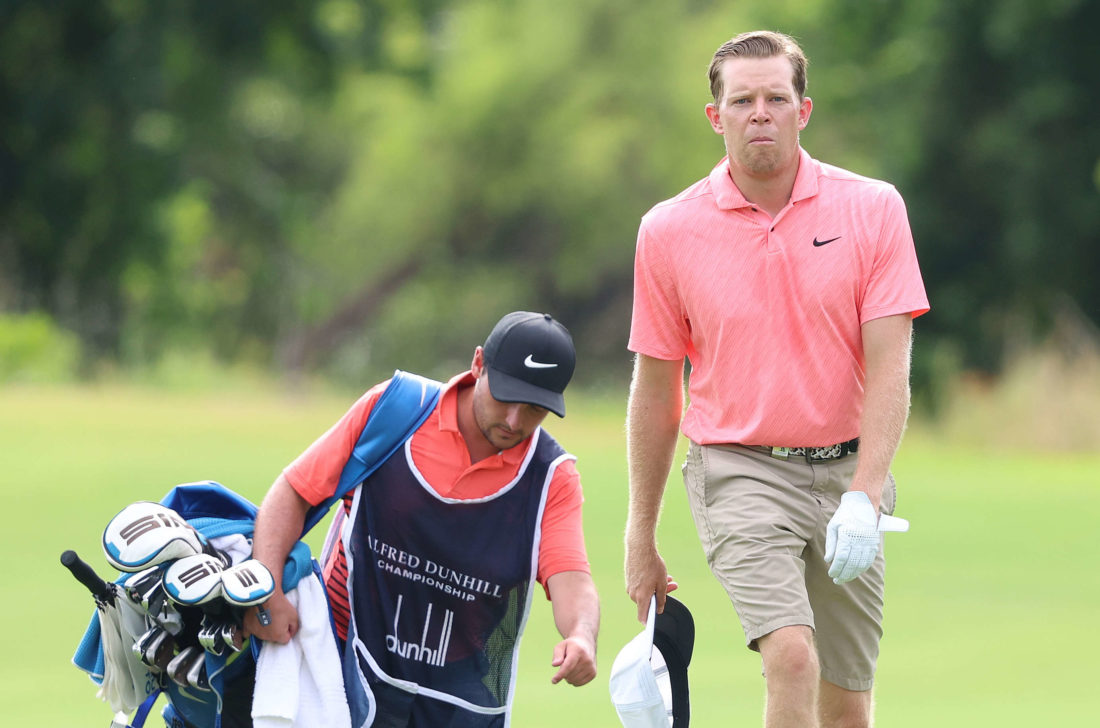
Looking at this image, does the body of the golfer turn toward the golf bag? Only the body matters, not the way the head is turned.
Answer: no

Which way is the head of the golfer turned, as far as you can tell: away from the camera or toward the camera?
toward the camera

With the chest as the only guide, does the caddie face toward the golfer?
no

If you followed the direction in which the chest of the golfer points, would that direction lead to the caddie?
no

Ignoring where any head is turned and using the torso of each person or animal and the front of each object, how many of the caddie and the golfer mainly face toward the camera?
2

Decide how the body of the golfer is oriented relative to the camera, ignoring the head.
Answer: toward the camera

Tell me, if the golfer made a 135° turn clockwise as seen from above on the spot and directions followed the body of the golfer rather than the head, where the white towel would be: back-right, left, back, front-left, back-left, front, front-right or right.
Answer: front-left

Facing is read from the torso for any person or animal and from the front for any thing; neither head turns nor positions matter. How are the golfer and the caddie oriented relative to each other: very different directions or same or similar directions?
same or similar directions
